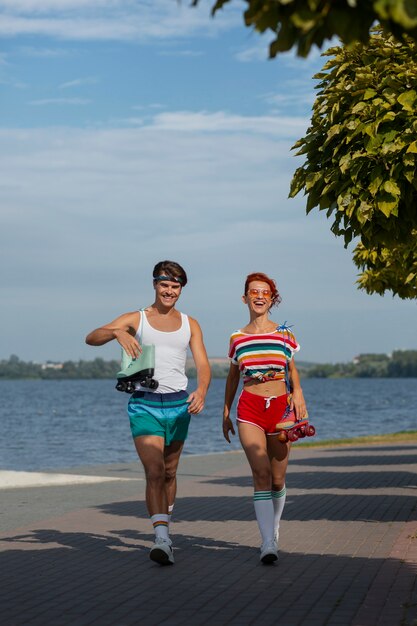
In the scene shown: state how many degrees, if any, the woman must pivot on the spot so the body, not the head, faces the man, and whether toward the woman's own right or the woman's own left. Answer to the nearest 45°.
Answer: approximately 90° to the woman's own right

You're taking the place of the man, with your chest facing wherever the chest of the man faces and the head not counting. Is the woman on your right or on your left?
on your left

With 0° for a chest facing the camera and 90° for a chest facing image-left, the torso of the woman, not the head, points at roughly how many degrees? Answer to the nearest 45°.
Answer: approximately 0°

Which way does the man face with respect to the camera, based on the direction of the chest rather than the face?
toward the camera
